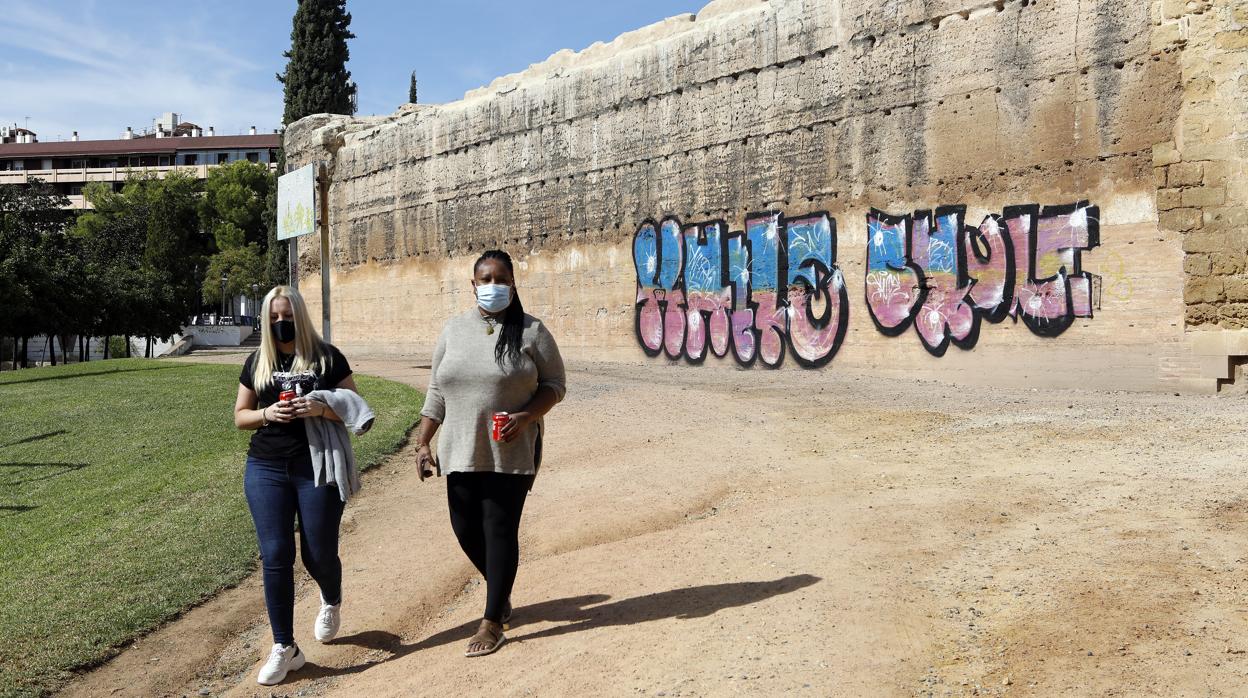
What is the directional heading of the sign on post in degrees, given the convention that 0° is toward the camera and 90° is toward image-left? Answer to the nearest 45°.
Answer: approximately 45°

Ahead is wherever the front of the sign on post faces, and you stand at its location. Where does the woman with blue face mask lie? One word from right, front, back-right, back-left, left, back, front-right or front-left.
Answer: front-left

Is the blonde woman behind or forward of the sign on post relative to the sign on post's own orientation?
forward

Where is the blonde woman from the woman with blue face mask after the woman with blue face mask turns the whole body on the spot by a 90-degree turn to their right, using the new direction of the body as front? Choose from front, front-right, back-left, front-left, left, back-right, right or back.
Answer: front

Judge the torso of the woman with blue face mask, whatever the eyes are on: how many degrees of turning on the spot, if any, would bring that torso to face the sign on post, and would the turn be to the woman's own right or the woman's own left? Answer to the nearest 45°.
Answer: approximately 180°

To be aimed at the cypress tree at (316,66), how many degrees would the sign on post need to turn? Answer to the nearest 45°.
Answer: approximately 135° to its right

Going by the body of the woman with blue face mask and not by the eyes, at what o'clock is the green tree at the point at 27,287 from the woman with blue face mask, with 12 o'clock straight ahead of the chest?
The green tree is roughly at 5 o'clock from the woman with blue face mask.

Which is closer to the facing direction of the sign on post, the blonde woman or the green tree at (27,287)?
the blonde woman

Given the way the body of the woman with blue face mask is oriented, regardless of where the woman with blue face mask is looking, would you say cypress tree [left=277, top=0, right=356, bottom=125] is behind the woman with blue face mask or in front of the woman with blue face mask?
behind
